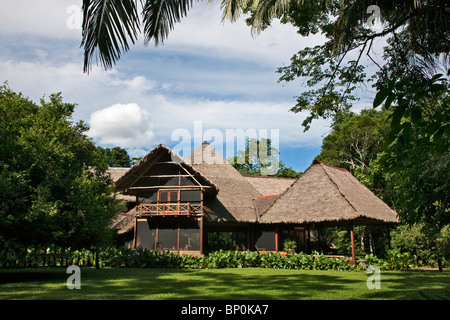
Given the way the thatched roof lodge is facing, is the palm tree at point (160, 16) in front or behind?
in front

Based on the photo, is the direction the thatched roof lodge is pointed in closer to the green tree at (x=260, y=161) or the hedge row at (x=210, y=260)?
the hedge row

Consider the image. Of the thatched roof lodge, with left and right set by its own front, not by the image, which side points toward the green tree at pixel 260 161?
back

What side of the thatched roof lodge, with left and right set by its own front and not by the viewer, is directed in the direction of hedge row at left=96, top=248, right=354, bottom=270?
front

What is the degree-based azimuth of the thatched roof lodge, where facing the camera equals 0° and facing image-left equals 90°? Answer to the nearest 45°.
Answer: approximately 0°

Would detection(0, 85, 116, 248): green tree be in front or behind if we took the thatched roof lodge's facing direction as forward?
in front
